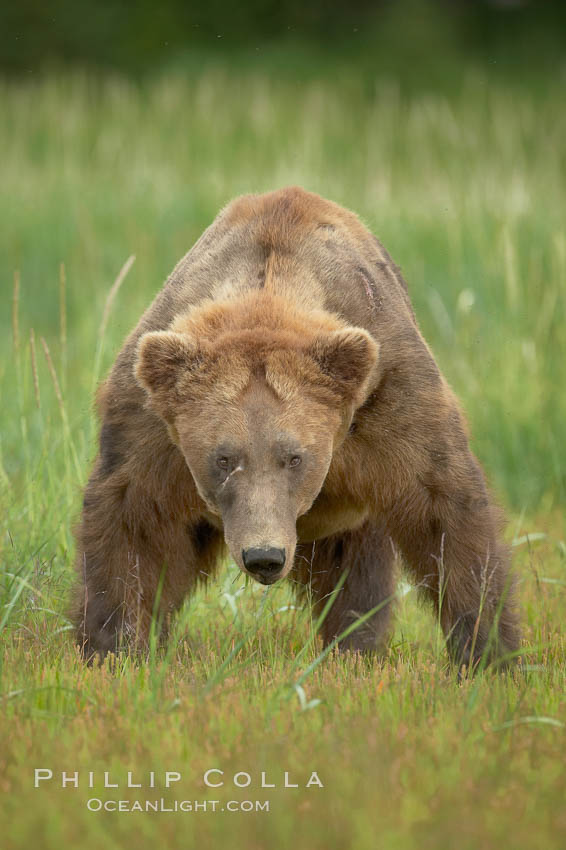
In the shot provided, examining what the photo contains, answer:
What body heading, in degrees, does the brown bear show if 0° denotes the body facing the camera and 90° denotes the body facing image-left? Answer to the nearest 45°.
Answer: approximately 0°
